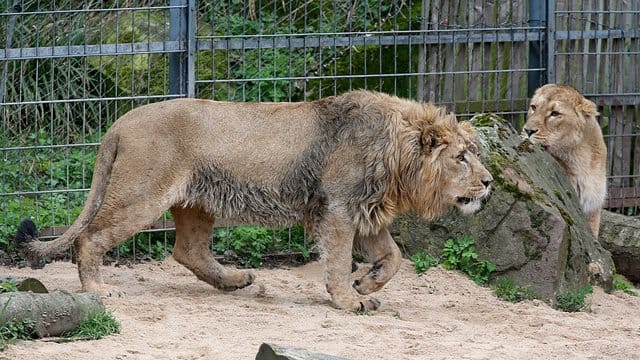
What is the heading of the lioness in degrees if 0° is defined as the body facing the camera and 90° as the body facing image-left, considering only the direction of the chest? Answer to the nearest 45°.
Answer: approximately 45°

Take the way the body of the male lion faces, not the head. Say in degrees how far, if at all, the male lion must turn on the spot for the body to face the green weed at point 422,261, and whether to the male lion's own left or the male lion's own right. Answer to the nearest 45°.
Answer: approximately 45° to the male lion's own left

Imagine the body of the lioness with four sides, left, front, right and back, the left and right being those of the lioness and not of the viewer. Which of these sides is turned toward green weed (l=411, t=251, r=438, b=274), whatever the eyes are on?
front

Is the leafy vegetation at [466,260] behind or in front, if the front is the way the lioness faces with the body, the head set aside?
in front

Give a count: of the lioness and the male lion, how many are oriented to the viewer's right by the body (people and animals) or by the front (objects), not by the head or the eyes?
1

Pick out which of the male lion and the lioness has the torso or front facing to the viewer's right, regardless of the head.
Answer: the male lion

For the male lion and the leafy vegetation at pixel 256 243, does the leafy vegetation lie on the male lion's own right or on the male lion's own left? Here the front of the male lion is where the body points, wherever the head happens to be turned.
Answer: on the male lion's own left

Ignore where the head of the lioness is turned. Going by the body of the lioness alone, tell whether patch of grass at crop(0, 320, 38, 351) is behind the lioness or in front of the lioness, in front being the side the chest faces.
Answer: in front

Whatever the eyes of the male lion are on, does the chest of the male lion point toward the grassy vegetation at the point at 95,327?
no

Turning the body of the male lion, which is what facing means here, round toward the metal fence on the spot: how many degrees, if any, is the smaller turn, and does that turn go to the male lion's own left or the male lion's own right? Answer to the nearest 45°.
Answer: approximately 90° to the male lion's own left

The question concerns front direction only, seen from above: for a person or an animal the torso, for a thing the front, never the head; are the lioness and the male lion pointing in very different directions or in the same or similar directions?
very different directions

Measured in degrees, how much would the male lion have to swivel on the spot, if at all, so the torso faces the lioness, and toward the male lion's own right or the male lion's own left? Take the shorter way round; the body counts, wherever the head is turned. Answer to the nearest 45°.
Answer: approximately 45° to the male lion's own left

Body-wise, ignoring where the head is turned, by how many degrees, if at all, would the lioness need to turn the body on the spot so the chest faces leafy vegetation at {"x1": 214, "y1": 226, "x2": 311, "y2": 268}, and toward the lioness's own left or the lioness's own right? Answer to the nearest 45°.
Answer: approximately 45° to the lioness's own right

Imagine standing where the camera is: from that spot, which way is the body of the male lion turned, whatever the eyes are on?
to the viewer's right
